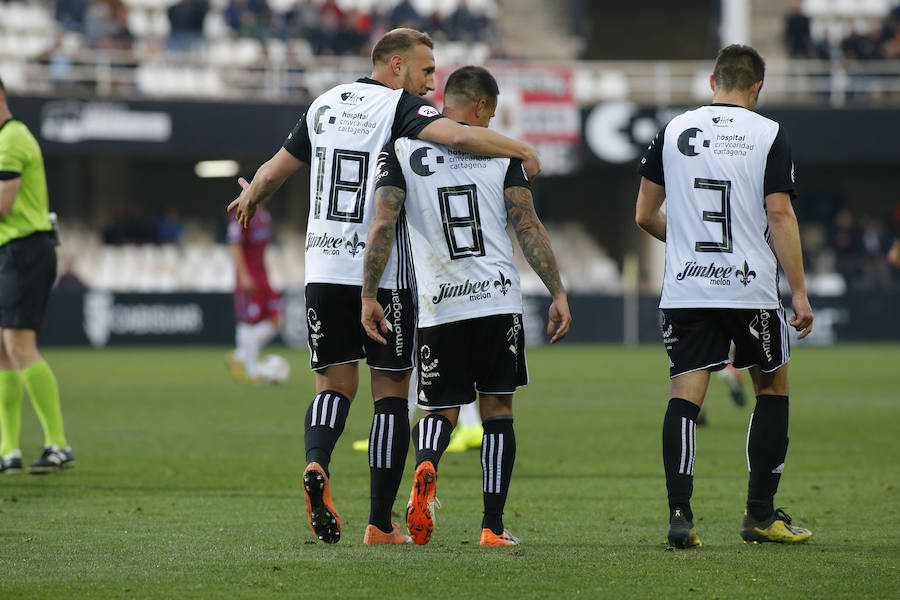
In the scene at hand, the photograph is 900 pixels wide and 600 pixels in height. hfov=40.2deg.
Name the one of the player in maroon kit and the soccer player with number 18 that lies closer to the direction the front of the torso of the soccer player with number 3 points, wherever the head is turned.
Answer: the player in maroon kit

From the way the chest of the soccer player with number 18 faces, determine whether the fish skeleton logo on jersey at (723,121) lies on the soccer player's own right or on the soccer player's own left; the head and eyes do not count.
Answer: on the soccer player's own right

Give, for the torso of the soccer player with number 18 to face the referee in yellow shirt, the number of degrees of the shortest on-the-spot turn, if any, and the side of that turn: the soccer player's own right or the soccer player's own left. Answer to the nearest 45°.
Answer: approximately 90° to the soccer player's own left

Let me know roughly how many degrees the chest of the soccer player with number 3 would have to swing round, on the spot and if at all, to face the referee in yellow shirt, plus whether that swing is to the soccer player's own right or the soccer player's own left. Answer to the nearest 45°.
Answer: approximately 90° to the soccer player's own left

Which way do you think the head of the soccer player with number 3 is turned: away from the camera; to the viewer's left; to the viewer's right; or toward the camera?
away from the camera

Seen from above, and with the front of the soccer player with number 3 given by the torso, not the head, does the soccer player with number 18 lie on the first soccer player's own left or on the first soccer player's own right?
on the first soccer player's own left

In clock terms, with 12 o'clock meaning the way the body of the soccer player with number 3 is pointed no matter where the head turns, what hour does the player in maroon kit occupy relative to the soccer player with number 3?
The player in maroon kit is roughly at 11 o'clock from the soccer player with number 3.

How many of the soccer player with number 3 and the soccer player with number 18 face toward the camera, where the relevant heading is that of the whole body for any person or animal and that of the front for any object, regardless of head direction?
0

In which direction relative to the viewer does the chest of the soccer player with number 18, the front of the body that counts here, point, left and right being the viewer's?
facing away from the viewer and to the right of the viewer

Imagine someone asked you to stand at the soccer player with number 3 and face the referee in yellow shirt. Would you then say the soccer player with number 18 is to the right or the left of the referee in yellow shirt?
left

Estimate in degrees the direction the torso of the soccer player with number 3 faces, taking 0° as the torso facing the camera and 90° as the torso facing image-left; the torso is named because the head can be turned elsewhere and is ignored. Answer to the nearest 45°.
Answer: approximately 180°

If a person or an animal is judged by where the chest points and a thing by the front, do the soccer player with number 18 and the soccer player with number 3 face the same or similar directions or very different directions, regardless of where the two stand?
same or similar directions
